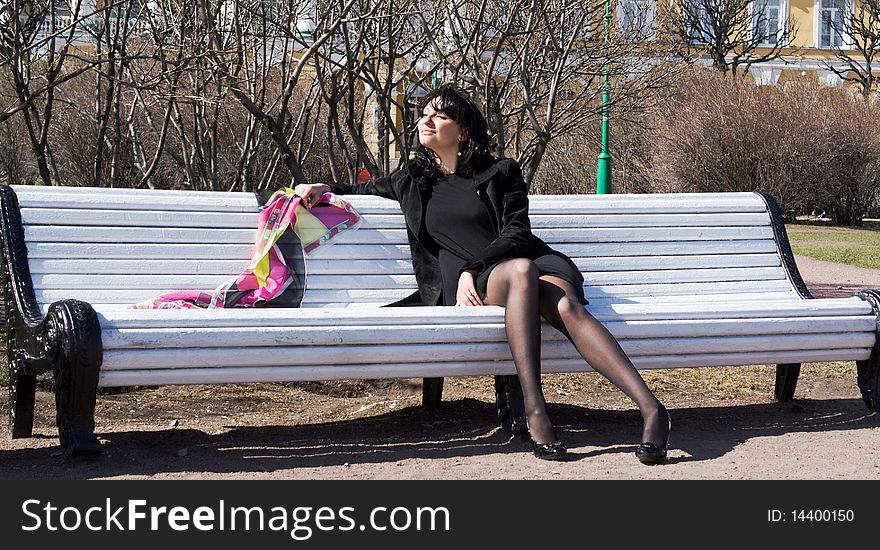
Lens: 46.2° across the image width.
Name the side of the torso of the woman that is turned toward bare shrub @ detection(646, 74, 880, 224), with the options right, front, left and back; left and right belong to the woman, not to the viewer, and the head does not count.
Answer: back

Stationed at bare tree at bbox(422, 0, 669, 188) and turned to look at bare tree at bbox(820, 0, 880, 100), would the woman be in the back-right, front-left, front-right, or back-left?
back-right

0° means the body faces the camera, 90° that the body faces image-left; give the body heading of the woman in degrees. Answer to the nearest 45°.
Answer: approximately 0°

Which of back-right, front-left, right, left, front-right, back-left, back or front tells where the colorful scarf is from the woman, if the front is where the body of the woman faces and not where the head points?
right

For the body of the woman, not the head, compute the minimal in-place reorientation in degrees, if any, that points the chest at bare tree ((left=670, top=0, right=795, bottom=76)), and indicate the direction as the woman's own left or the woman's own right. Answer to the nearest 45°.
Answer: approximately 180°

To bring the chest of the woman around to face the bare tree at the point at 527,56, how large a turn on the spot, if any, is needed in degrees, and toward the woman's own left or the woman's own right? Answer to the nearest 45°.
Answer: approximately 180°

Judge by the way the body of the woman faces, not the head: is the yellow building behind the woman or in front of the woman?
behind

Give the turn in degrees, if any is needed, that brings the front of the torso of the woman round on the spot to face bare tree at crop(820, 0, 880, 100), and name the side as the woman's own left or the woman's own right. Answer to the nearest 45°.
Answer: approximately 180°
